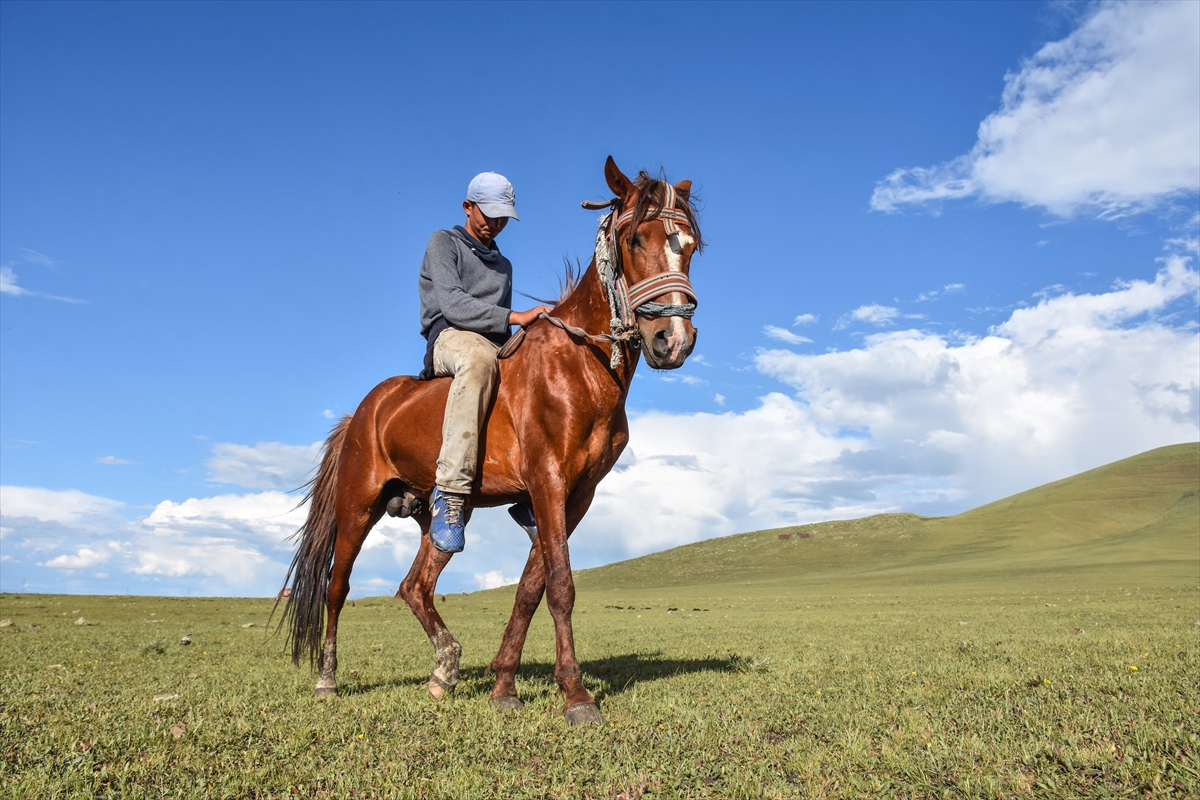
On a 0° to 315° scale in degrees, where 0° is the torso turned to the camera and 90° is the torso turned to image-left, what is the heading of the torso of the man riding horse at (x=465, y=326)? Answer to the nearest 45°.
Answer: approximately 315°

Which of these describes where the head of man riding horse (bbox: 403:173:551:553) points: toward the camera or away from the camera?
toward the camera

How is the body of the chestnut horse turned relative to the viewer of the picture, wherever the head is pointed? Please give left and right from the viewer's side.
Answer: facing the viewer and to the right of the viewer
